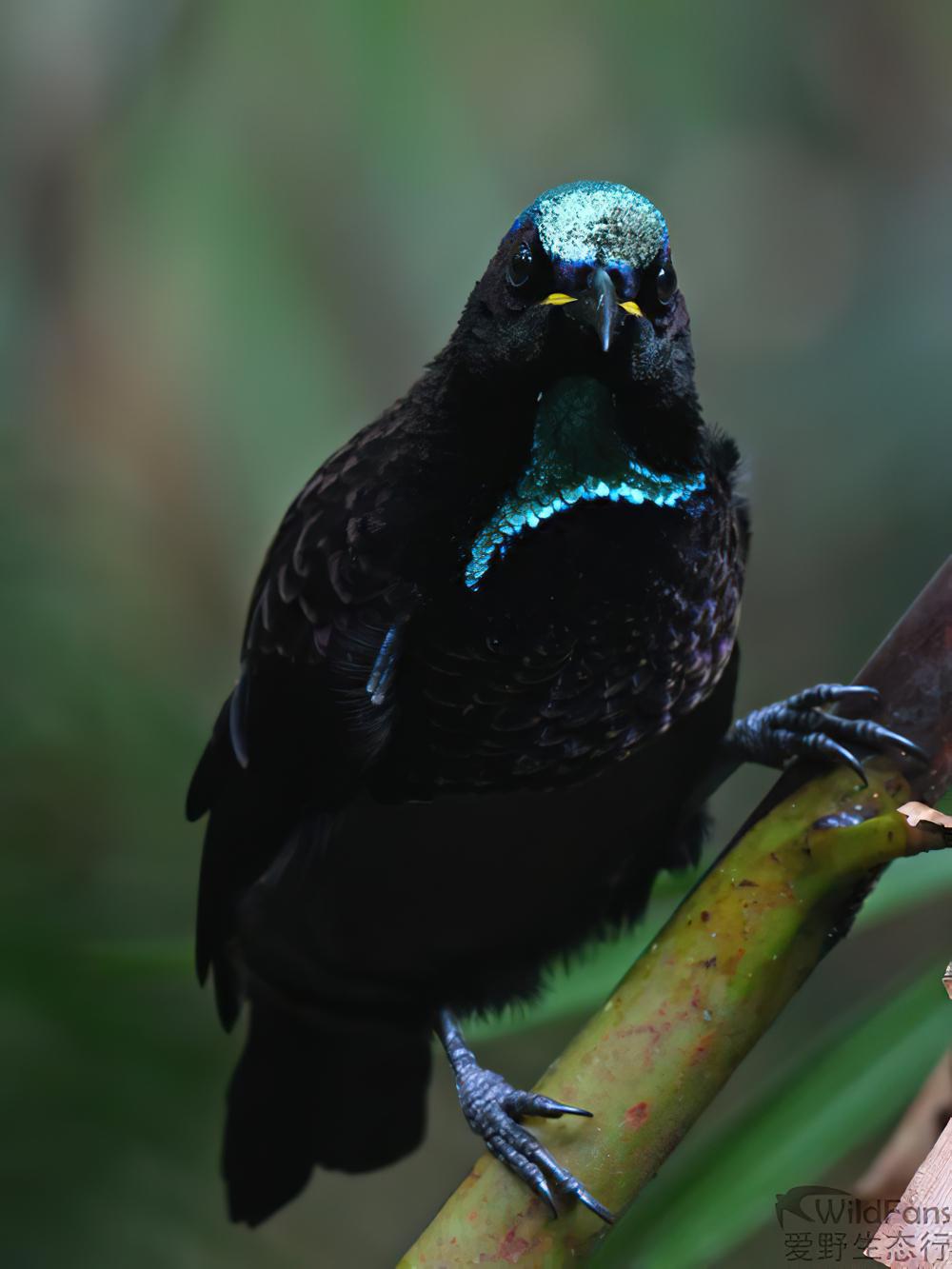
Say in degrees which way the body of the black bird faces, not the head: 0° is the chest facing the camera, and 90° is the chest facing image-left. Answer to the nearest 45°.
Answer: approximately 315°
